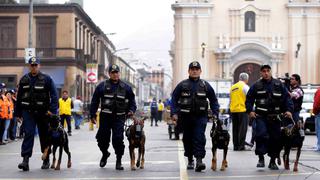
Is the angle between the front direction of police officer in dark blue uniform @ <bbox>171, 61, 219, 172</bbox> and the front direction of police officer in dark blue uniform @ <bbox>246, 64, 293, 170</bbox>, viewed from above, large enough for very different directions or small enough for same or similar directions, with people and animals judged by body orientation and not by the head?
same or similar directions

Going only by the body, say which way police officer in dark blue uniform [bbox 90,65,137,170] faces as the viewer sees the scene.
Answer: toward the camera

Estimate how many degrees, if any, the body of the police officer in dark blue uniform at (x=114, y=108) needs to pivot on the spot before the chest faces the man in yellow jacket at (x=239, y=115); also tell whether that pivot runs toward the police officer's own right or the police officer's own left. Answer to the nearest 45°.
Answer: approximately 135° to the police officer's own left

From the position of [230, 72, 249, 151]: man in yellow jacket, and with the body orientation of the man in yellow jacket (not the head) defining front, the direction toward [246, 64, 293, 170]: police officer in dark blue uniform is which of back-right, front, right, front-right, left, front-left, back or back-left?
back-right

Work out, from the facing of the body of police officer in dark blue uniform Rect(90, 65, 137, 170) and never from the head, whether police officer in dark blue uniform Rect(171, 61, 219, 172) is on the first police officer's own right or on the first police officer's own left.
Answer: on the first police officer's own left

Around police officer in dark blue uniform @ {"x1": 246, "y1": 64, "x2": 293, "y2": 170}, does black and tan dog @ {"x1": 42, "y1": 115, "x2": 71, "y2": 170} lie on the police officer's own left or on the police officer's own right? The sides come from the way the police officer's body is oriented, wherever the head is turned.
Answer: on the police officer's own right

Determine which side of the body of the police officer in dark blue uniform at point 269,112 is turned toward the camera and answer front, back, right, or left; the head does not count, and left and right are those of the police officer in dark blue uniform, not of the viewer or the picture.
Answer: front
